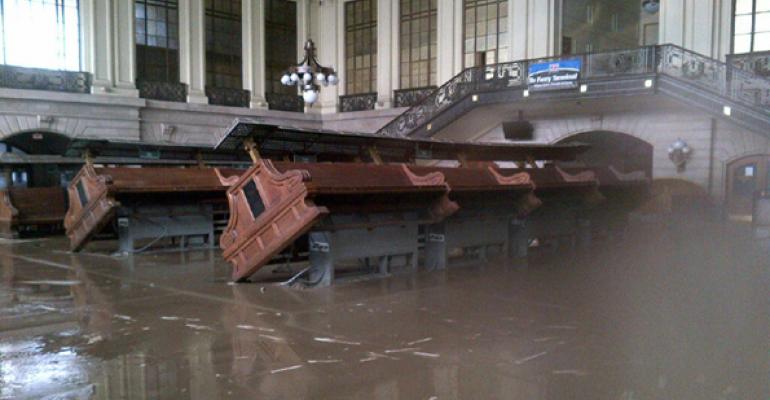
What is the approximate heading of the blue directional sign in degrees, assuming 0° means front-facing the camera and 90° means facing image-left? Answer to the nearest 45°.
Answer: approximately 0°

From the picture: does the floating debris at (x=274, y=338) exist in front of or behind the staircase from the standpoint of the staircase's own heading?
in front

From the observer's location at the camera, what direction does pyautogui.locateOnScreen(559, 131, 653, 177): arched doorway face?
facing the viewer

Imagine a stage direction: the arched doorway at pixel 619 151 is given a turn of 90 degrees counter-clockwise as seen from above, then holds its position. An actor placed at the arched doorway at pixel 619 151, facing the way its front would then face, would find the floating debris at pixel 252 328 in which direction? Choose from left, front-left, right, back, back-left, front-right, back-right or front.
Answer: right

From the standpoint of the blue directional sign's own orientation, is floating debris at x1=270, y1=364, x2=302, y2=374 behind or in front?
in front

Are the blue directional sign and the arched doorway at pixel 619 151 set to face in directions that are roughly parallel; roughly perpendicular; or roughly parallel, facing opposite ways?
roughly parallel

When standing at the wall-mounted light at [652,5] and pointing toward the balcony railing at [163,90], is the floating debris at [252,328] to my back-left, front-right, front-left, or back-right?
front-left

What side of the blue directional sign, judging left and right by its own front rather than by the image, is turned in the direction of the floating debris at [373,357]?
front

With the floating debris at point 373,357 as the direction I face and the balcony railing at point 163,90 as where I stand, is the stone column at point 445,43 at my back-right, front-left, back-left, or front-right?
front-left

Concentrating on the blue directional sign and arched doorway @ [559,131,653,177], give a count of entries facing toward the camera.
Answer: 2

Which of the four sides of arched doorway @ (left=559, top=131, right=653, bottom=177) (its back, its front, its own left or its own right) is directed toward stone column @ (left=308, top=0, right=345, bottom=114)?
right
